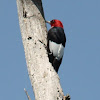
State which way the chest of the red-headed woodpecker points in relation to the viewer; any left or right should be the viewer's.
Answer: facing away from the viewer and to the left of the viewer
